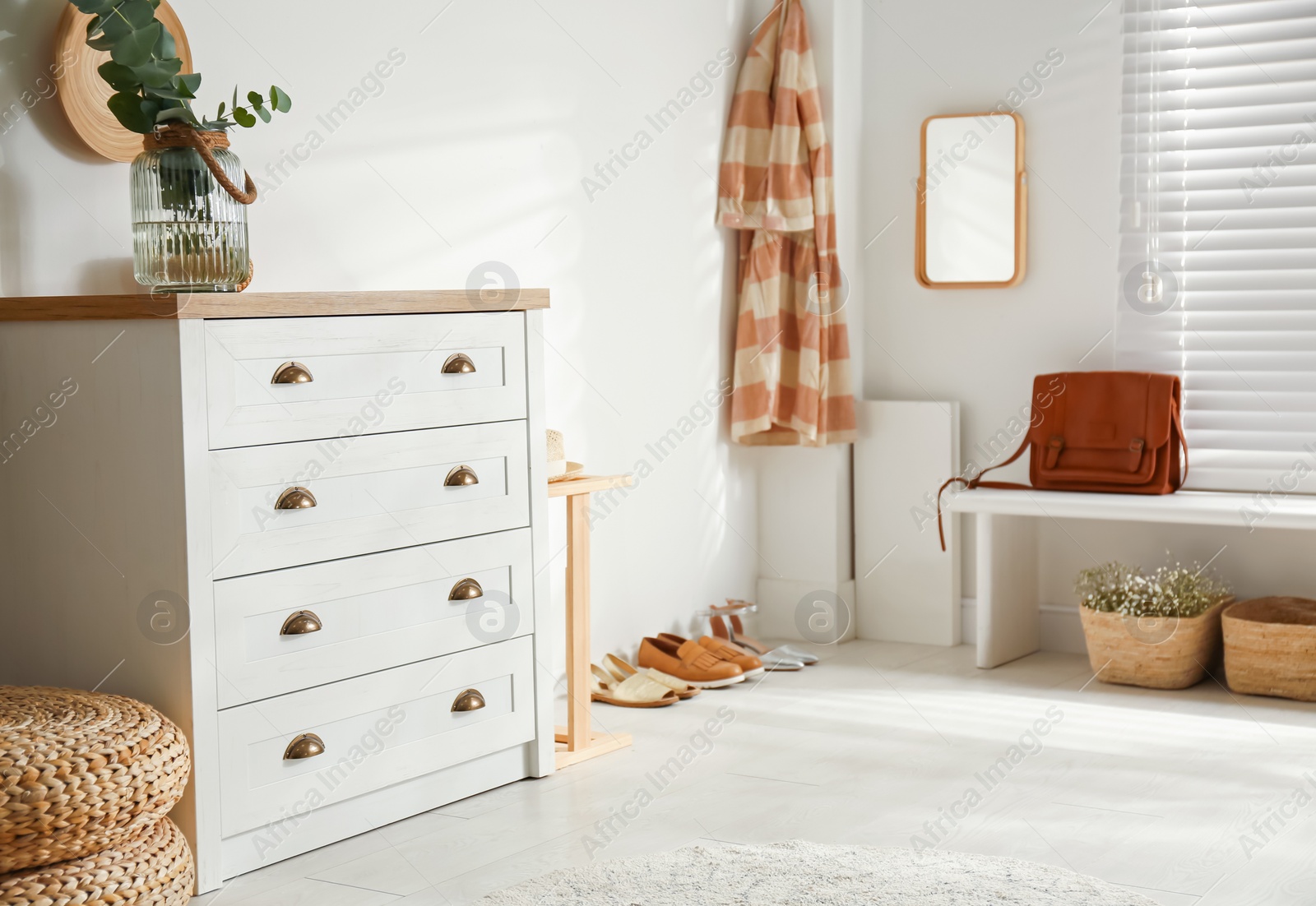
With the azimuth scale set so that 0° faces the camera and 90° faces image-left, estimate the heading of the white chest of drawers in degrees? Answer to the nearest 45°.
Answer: approximately 315°

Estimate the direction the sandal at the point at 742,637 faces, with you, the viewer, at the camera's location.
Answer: facing the viewer and to the right of the viewer

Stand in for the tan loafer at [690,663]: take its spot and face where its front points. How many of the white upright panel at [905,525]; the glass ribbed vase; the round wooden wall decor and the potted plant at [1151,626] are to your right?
2
